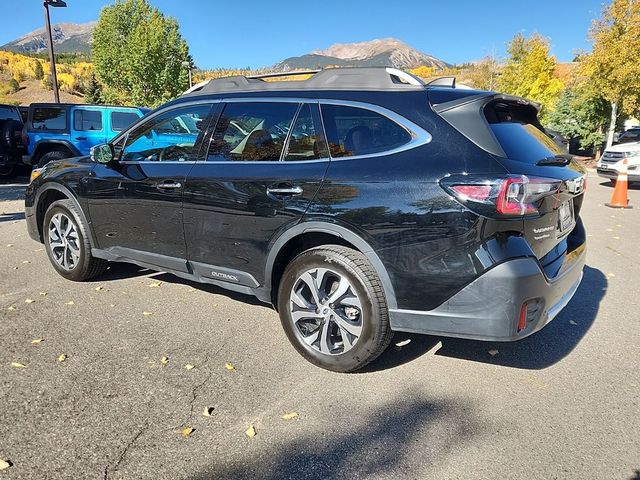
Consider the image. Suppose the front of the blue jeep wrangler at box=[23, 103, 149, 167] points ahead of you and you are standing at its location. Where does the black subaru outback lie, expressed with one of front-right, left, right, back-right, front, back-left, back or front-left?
right

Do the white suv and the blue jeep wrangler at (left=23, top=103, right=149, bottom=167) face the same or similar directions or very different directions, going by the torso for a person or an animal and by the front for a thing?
very different directions

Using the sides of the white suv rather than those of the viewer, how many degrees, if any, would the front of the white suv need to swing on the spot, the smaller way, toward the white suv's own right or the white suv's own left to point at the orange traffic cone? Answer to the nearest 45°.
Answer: approximately 45° to the white suv's own left

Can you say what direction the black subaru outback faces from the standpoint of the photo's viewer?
facing away from the viewer and to the left of the viewer

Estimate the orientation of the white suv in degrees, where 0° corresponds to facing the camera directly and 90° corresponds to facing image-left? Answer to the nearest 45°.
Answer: approximately 45°

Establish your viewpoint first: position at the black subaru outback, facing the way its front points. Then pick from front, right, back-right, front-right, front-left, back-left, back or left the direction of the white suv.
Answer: right

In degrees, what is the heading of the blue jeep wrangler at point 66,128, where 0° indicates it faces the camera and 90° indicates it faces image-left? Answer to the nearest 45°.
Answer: approximately 270°

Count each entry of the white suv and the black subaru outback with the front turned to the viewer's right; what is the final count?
0

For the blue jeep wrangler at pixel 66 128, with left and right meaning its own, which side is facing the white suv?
front
